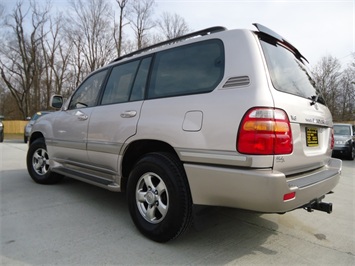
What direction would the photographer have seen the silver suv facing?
facing away from the viewer and to the left of the viewer
